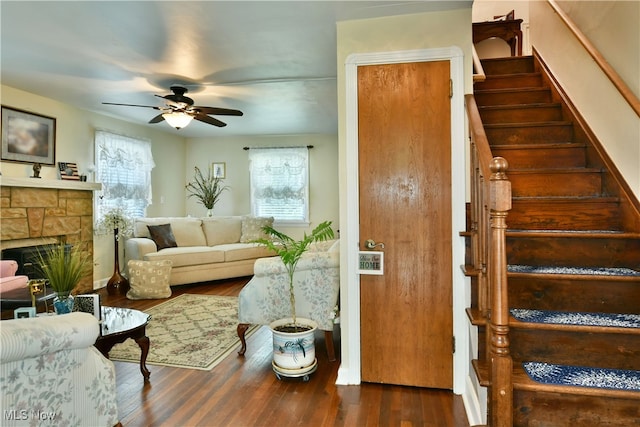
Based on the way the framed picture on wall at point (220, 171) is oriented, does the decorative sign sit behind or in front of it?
in front

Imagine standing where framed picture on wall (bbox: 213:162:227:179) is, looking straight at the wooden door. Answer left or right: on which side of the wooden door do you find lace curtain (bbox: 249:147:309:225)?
left

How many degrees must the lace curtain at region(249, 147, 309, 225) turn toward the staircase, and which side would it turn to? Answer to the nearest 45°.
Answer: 0° — it already faces it

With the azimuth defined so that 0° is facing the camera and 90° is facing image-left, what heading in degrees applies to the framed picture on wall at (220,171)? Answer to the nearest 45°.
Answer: approximately 0°

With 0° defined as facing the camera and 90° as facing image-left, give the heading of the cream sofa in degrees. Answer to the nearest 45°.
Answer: approximately 315°

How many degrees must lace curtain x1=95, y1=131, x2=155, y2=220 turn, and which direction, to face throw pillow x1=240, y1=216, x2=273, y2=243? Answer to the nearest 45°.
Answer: approximately 45° to its left

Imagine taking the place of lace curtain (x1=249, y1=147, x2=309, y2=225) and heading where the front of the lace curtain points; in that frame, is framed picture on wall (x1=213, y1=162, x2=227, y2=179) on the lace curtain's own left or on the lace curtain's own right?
on the lace curtain's own right

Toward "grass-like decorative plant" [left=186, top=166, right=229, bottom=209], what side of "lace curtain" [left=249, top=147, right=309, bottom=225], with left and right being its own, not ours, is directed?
right

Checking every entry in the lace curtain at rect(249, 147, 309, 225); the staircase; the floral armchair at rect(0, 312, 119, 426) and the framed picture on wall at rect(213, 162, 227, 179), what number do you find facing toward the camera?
3

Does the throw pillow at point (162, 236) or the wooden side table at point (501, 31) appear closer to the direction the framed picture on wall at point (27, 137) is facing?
the wooden side table

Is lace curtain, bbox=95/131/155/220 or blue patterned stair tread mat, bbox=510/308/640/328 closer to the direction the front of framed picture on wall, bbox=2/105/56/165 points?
the blue patterned stair tread mat

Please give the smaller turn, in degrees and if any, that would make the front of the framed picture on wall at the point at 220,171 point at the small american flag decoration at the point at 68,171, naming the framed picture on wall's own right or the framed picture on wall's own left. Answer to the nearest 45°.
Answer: approximately 45° to the framed picture on wall's own right
